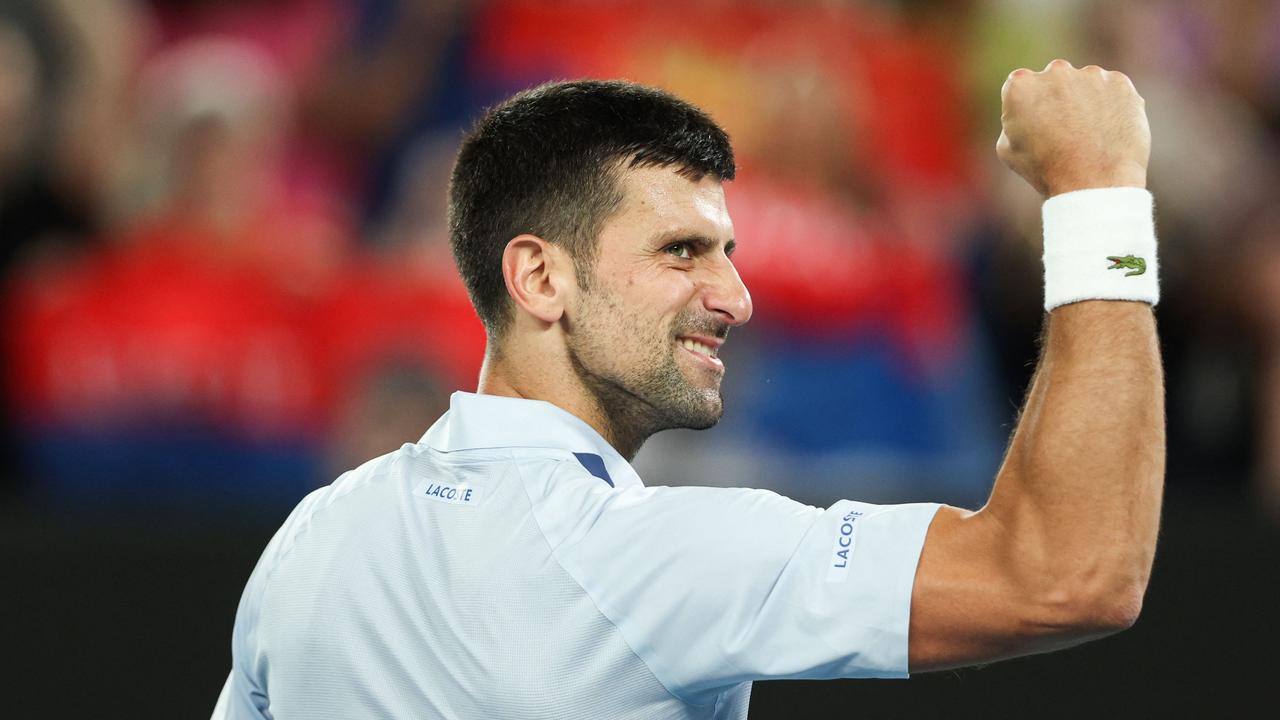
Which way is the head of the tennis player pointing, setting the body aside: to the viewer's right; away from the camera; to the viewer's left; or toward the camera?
to the viewer's right

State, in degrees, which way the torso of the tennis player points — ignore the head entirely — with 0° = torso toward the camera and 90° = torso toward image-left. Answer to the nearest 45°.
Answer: approximately 225°
